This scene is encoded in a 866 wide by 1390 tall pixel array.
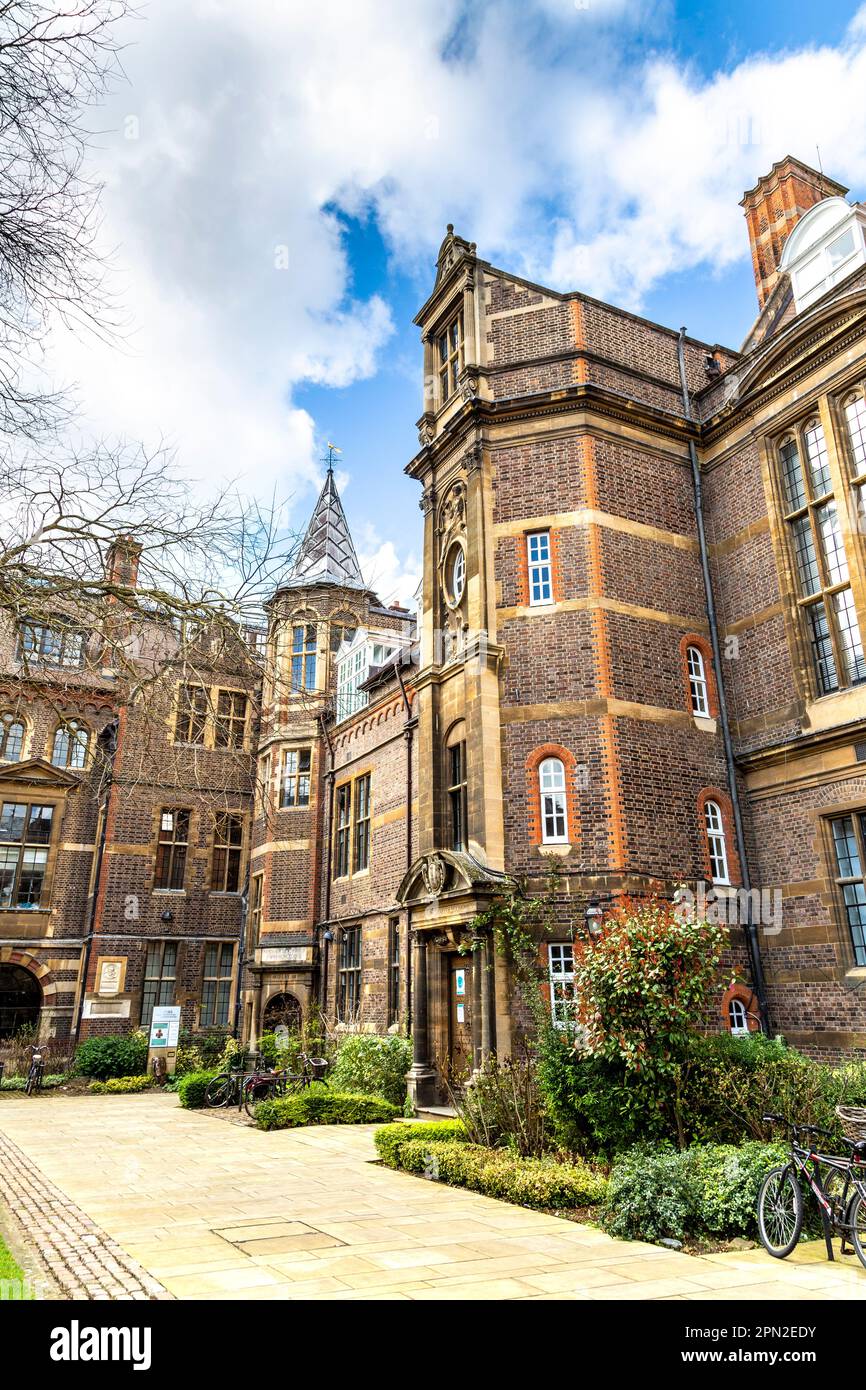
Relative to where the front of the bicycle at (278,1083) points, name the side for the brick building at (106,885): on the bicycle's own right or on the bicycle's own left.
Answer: on the bicycle's own left

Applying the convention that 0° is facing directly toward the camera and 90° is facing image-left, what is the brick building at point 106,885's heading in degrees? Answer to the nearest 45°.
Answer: approximately 0°

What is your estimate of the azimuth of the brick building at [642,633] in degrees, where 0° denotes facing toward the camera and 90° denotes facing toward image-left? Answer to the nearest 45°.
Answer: approximately 45°

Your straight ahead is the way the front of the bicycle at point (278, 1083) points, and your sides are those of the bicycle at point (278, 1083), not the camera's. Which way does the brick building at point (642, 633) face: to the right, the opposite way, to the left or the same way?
the opposite way

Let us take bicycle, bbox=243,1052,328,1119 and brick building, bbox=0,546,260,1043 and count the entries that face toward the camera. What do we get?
1

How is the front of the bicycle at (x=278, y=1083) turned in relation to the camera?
facing away from the viewer and to the right of the viewer
